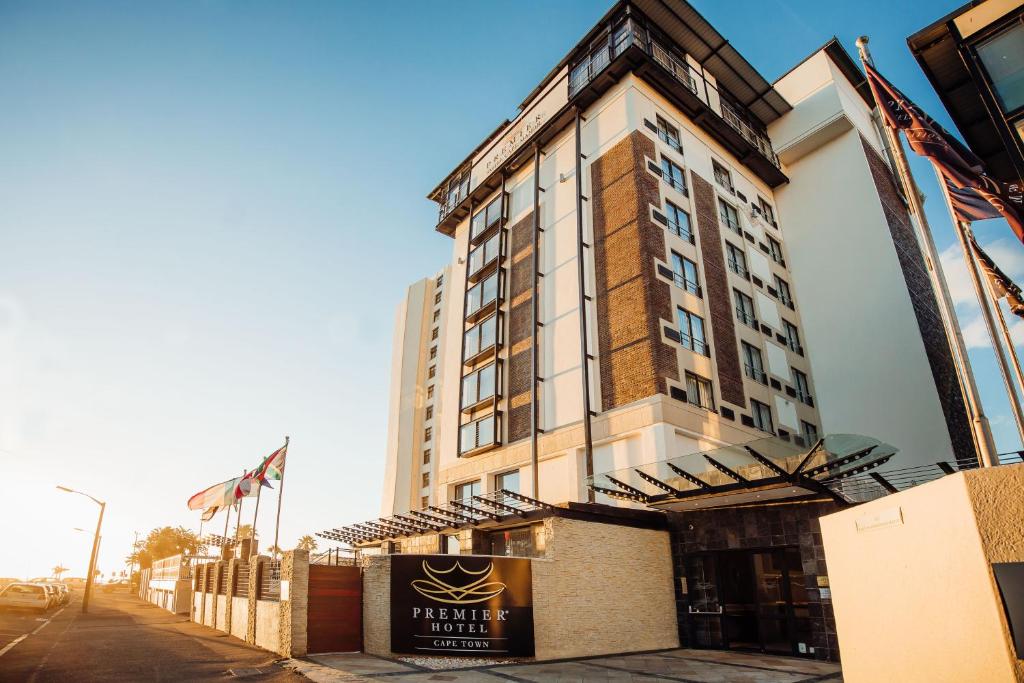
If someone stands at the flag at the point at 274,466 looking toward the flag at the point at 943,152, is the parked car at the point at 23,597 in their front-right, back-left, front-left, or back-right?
back-right

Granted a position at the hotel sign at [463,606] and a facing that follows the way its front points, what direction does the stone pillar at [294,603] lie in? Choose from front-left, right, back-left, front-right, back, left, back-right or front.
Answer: right

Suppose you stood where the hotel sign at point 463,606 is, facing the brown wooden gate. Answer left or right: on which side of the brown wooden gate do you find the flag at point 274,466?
right

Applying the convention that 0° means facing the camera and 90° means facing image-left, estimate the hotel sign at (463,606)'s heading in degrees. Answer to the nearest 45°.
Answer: approximately 0°

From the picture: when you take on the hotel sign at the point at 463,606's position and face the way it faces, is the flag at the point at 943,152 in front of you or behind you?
in front

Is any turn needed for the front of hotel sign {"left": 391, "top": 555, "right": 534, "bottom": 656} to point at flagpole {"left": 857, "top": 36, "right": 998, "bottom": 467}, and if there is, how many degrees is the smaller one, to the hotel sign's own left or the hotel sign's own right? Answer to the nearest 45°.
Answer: approximately 45° to the hotel sign's own left

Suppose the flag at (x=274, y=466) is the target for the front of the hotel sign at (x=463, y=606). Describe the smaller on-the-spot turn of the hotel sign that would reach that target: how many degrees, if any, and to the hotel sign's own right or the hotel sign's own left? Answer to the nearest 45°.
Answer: approximately 135° to the hotel sign's own right

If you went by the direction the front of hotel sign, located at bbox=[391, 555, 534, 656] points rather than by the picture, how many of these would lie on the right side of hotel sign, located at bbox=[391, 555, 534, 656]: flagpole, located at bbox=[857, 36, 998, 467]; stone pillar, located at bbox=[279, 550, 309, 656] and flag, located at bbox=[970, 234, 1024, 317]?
1

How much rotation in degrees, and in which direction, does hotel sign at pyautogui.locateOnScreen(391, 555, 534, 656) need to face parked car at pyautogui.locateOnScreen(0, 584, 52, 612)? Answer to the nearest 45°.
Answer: approximately 135° to its right
